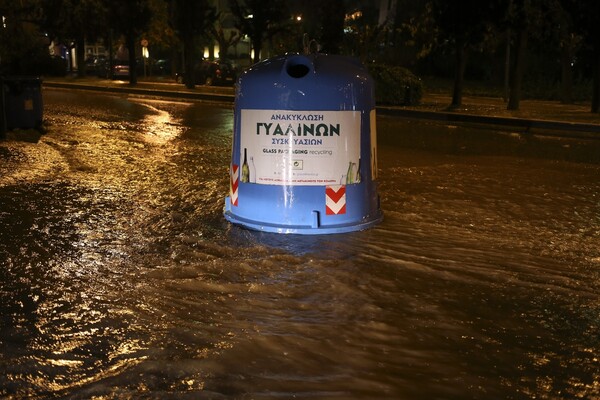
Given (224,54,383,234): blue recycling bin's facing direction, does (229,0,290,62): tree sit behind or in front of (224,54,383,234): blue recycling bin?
behind

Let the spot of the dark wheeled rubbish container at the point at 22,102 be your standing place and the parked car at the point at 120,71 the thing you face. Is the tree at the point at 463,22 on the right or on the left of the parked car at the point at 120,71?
right

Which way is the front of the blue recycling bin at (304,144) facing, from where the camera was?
facing the viewer

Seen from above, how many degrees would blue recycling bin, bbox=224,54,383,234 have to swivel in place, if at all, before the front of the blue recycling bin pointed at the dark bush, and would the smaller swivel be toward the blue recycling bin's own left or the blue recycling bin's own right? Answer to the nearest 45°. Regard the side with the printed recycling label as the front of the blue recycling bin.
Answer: approximately 180°

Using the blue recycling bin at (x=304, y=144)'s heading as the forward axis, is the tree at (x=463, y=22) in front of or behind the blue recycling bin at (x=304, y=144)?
behind

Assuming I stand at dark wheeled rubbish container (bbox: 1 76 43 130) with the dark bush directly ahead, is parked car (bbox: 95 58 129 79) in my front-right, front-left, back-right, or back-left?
front-left

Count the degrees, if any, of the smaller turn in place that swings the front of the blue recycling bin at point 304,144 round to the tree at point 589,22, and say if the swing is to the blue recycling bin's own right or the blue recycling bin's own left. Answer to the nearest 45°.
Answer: approximately 135° to the blue recycling bin's own left

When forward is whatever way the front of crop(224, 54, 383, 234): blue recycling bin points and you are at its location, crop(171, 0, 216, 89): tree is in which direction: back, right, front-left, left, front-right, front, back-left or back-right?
back

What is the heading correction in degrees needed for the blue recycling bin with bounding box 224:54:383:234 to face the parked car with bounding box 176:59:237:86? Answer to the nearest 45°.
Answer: approximately 180°

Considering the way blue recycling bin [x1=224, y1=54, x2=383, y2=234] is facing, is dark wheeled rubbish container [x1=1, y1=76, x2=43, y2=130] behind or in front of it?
behind
